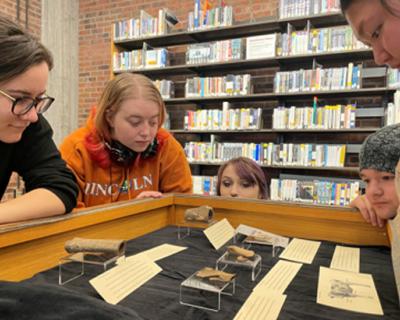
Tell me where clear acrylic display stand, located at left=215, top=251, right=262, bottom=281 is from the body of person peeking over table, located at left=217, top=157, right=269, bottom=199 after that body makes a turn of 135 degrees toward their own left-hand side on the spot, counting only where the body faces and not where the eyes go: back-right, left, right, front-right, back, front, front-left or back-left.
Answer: right

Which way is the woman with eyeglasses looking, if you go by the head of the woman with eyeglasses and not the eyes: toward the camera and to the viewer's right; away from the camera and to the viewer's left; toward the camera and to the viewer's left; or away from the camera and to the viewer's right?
toward the camera and to the viewer's right

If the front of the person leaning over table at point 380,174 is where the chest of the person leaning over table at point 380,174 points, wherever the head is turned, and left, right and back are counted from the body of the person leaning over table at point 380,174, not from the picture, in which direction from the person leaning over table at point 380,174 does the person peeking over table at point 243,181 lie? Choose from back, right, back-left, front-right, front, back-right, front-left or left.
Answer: right

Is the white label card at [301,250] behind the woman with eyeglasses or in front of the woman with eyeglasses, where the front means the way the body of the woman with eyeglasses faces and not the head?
in front

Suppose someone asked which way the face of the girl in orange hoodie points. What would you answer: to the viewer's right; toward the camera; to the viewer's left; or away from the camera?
toward the camera

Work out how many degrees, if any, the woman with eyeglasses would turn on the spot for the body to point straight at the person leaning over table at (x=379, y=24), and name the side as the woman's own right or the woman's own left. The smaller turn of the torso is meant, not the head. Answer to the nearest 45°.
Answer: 0° — they already face them

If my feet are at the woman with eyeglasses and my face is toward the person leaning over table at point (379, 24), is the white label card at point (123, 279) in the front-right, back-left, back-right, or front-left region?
front-right

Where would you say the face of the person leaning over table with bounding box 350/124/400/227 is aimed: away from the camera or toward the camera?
toward the camera

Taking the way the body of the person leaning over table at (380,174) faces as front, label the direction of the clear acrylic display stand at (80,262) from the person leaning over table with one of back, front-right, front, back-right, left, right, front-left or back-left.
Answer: front
